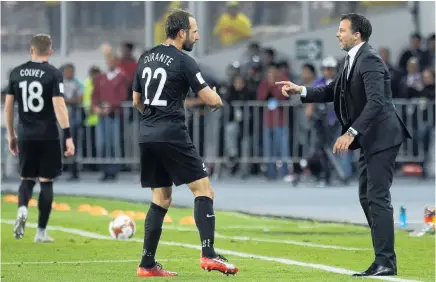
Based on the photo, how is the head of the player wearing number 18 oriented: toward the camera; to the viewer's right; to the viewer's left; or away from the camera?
away from the camera

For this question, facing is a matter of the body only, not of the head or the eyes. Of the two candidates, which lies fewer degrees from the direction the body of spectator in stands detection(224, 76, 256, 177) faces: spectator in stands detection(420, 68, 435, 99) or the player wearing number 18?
the player wearing number 18

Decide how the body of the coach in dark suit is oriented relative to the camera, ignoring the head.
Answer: to the viewer's left

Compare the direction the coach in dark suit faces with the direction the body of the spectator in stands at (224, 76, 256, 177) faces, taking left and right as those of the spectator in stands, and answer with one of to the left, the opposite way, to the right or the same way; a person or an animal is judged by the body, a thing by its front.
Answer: to the right

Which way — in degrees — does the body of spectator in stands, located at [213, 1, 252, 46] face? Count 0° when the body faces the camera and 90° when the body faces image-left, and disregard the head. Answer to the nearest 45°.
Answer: approximately 0°

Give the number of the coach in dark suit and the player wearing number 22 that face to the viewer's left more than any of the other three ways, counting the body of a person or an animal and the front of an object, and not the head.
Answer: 1

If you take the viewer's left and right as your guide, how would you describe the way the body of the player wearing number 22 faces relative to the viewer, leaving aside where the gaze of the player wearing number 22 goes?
facing away from the viewer and to the right of the viewer

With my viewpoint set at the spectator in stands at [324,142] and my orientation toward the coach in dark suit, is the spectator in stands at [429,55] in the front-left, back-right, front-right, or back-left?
back-left

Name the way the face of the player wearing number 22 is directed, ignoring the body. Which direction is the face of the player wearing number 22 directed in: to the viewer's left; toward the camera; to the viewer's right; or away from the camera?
to the viewer's right

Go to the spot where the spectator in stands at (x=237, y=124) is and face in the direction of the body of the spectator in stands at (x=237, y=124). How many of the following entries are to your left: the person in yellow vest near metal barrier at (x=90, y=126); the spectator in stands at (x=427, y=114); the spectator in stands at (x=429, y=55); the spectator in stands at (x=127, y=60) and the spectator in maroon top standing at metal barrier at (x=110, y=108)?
2

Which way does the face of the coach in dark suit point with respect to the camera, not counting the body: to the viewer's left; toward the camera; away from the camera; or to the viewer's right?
to the viewer's left

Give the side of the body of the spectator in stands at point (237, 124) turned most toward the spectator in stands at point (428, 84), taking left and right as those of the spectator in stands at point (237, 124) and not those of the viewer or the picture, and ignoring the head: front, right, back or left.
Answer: left

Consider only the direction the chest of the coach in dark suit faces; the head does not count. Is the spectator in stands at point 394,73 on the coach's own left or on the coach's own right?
on the coach's own right
